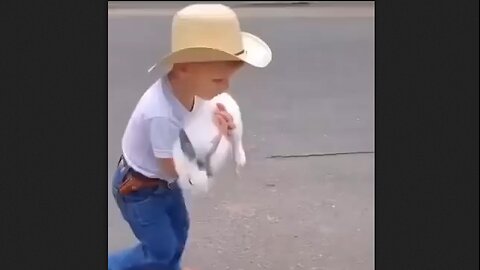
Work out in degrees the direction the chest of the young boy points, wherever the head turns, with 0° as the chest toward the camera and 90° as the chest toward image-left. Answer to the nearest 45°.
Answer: approximately 270°
